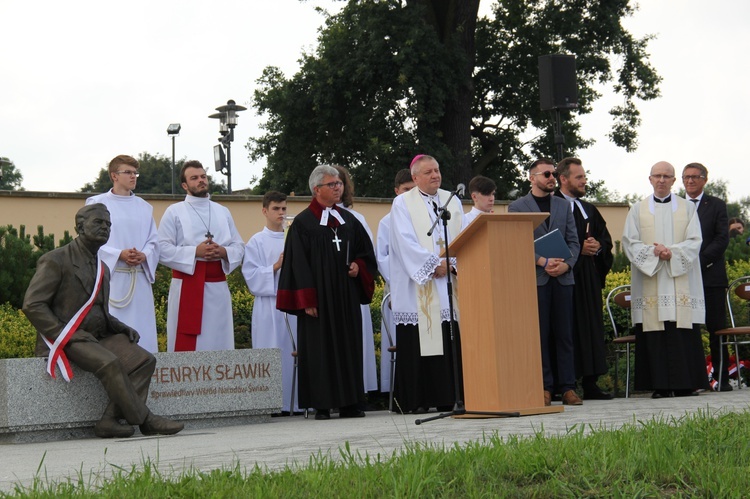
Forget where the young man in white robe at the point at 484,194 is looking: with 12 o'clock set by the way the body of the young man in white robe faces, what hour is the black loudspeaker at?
The black loudspeaker is roughly at 8 o'clock from the young man in white robe.

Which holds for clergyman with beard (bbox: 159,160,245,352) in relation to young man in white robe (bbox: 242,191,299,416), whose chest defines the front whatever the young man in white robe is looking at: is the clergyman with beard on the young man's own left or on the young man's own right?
on the young man's own right

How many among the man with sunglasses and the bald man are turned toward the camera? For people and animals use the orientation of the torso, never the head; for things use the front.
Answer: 2

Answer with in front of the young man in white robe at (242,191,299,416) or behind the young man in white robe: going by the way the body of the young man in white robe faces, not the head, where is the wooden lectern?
in front

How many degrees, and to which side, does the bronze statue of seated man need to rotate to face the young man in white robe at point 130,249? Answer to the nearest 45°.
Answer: approximately 135° to its left

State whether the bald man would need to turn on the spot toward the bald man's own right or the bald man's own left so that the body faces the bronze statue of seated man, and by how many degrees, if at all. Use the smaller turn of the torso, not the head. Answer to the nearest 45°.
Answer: approximately 45° to the bald man's own right

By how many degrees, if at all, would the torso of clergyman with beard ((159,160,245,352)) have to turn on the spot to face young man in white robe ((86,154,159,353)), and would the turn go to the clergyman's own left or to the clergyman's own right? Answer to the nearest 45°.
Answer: approximately 90° to the clergyman's own right
